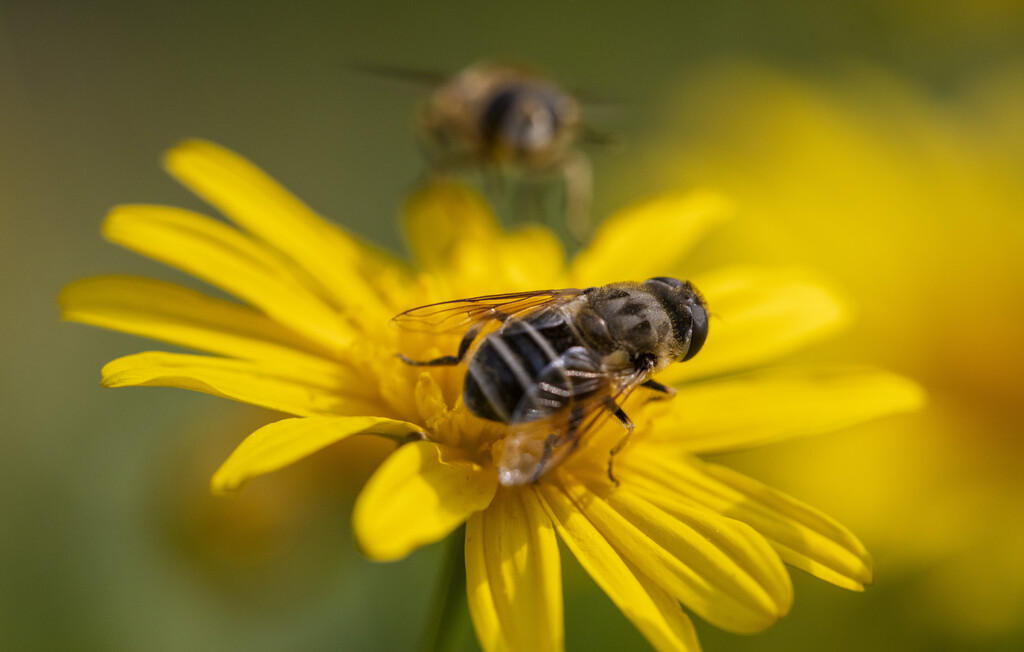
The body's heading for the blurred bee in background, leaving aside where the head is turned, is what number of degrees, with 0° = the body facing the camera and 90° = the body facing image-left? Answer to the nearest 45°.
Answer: approximately 315°

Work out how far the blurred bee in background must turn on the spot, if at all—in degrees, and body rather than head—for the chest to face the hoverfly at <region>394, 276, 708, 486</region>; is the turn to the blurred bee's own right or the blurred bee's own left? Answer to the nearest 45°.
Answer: approximately 45° to the blurred bee's own right

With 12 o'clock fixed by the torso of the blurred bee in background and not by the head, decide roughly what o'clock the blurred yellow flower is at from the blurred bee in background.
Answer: The blurred yellow flower is roughly at 10 o'clock from the blurred bee in background.
